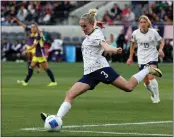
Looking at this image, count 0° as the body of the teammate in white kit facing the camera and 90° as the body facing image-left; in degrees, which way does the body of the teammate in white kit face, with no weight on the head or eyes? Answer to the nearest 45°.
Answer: approximately 0°

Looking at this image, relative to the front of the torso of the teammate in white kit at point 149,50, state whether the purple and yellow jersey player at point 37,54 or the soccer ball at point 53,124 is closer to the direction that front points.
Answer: the soccer ball
